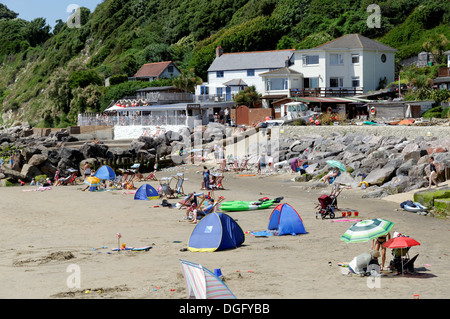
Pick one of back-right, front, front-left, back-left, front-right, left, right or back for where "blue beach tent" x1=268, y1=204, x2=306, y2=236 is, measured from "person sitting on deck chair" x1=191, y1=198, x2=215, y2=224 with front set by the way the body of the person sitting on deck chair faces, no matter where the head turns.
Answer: back-left

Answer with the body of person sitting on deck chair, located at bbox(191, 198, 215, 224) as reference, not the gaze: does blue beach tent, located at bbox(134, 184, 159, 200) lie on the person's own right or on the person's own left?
on the person's own right

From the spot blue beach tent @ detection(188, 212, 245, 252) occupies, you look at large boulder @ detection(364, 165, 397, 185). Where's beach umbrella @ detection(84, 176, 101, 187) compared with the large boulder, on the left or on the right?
left

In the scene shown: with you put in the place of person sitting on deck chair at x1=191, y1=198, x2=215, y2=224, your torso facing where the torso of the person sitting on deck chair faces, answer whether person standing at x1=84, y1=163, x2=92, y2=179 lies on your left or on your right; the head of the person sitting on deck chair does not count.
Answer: on your right
